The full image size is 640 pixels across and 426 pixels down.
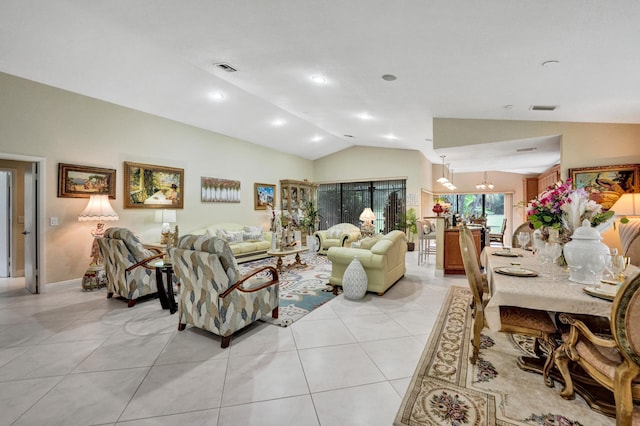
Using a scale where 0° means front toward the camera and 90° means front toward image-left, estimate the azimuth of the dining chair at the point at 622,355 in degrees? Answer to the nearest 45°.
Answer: approximately 135°

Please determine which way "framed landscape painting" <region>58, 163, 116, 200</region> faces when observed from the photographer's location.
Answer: facing the viewer and to the right of the viewer

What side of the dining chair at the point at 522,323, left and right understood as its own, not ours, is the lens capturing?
right

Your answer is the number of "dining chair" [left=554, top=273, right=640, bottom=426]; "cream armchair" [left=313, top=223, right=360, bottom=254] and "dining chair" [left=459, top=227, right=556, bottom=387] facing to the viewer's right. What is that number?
1

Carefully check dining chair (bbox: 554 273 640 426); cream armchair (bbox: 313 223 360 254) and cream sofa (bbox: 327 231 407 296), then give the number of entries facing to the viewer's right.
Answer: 0

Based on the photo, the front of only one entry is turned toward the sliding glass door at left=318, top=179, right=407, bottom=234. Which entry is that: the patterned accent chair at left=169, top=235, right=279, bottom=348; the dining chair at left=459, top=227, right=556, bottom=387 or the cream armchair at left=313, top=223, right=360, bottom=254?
the patterned accent chair

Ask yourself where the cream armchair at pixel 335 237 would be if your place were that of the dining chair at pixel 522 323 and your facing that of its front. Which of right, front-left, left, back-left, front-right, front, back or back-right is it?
back-left

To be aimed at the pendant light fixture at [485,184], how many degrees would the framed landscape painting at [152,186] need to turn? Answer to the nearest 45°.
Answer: approximately 45° to its left

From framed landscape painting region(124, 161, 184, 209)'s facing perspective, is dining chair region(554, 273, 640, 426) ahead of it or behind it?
ahead

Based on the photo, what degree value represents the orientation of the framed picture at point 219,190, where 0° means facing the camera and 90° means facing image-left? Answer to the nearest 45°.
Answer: approximately 315°

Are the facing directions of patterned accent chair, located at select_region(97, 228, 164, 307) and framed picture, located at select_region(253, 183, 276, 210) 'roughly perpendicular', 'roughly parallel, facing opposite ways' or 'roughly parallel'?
roughly perpendicular

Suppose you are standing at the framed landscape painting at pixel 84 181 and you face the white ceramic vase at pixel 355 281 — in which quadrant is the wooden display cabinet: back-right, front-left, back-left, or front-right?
front-left

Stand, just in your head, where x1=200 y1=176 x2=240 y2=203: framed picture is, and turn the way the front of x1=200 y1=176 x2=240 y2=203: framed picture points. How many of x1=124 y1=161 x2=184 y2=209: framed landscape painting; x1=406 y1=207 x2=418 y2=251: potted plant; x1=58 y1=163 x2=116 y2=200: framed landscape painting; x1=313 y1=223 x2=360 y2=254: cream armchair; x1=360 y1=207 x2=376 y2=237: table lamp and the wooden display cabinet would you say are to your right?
2

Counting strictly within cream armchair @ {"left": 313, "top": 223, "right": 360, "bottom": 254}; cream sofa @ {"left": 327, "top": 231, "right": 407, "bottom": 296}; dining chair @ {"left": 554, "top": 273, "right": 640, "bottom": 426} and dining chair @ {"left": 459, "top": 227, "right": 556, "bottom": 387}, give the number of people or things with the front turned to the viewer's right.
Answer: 1

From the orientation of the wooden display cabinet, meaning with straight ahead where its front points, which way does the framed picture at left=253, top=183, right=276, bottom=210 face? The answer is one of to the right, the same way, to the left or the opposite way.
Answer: the same way

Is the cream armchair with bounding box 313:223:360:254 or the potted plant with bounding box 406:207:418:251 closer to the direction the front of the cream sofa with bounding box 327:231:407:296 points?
the cream armchair

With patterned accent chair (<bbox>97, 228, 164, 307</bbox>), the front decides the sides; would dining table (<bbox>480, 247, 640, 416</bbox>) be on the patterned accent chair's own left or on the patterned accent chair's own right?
on the patterned accent chair's own right

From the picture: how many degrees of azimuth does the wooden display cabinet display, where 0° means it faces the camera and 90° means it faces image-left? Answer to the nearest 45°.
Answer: approximately 315°

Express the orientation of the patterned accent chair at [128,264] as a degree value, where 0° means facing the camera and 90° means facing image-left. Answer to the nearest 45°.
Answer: approximately 225°
